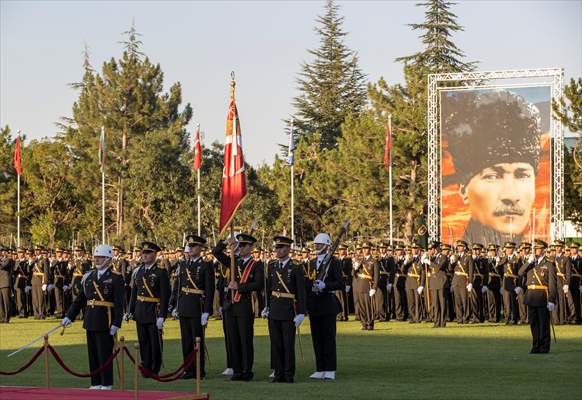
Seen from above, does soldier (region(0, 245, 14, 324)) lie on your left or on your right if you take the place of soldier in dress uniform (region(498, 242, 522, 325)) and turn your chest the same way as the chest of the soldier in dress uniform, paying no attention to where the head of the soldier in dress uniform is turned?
on your right

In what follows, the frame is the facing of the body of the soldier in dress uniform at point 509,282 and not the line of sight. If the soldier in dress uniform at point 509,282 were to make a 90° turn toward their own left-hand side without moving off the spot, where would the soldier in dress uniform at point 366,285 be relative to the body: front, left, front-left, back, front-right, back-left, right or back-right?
back

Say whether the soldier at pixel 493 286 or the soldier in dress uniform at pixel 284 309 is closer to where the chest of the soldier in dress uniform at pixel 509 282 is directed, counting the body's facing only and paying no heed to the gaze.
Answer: the soldier in dress uniform

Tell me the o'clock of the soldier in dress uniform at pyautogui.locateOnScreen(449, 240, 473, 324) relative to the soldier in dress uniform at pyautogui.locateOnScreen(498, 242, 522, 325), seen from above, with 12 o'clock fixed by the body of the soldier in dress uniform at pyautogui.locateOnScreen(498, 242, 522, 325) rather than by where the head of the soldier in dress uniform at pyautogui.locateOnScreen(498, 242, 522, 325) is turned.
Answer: the soldier in dress uniform at pyautogui.locateOnScreen(449, 240, 473, 324) is roughly at 3 o'clock from the soldier in dress uniform at pyautogui.locateOnScreen(498, 242, 522, 325).

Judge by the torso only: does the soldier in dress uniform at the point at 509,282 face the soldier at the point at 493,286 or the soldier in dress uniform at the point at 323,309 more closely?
the soldier in dress uniform

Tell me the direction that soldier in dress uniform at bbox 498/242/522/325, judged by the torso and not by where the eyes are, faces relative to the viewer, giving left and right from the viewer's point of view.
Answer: facing the viewer

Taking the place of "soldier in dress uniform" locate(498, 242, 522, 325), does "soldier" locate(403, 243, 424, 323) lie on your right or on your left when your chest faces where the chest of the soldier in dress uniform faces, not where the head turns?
on your right

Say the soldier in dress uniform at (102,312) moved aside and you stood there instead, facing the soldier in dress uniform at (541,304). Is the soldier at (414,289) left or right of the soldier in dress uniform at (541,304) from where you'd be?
left
